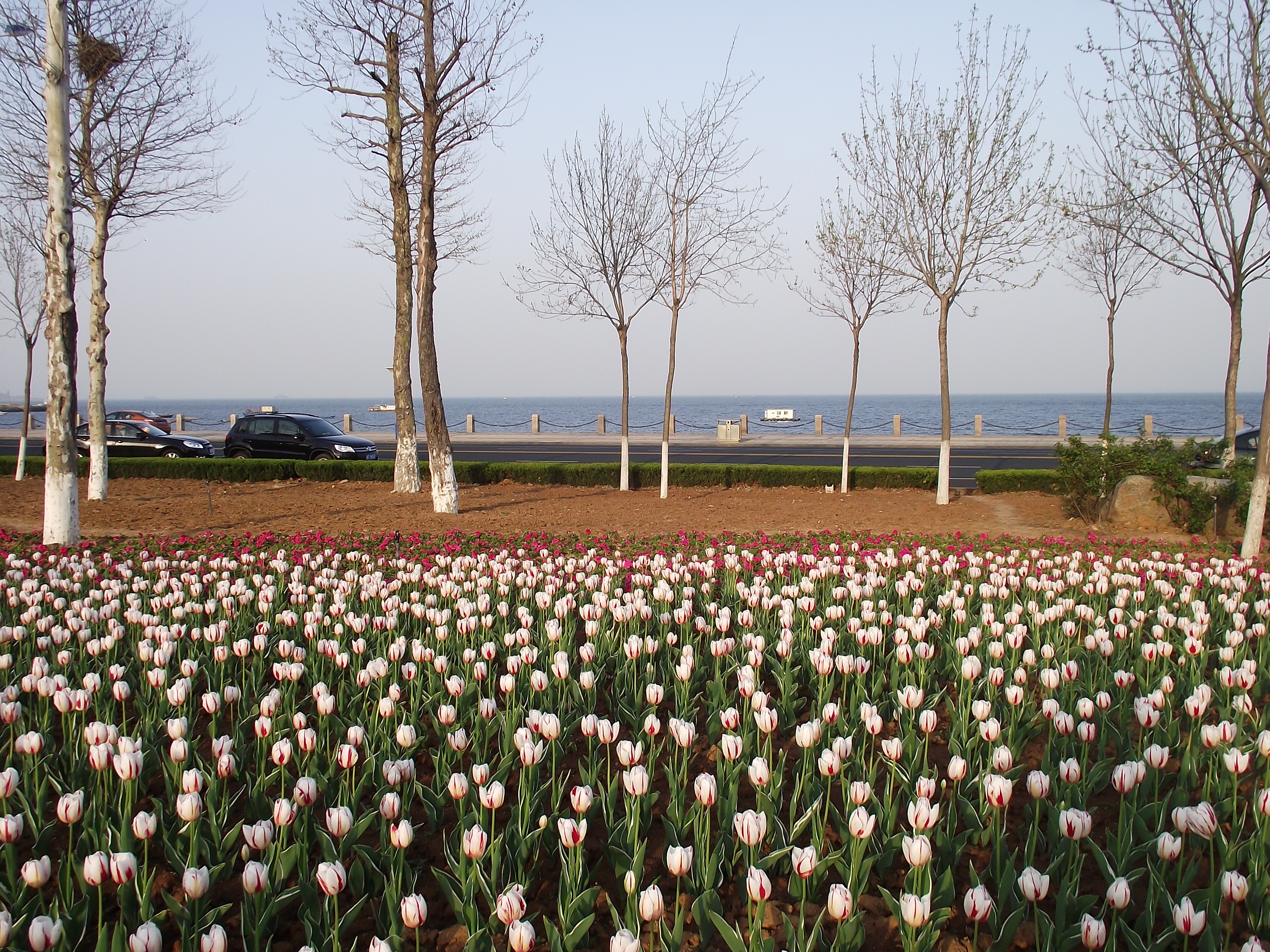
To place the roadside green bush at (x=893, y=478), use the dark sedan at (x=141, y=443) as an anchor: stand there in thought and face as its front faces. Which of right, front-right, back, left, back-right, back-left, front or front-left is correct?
front-right

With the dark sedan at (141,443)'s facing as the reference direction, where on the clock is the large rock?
The large rock is roughly at 2 o'clock from the dark sedan.

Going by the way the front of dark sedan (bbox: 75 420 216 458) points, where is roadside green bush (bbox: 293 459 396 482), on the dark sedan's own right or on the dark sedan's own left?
on the dark sedan's own right

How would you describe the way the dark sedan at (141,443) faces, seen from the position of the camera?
facing to the right of the viewer

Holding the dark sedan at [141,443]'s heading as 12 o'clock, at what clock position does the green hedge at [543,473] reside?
The green hedge is roughly at 2 o'clock from the dark sedan.

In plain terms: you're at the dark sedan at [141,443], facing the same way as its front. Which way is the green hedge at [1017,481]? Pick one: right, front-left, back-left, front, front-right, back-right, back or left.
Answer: front-right

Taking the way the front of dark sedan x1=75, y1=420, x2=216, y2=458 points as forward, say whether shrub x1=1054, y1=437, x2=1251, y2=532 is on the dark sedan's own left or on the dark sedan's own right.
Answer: on the dark sedan's own right
